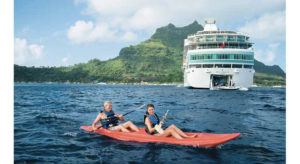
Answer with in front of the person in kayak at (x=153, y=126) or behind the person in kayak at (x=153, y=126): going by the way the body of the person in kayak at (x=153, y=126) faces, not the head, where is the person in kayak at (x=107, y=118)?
behind

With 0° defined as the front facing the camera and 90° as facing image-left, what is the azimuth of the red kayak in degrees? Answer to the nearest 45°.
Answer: approximately 270°

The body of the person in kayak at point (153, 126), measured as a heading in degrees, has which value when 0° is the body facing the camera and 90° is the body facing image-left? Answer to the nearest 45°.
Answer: approximately 270°
